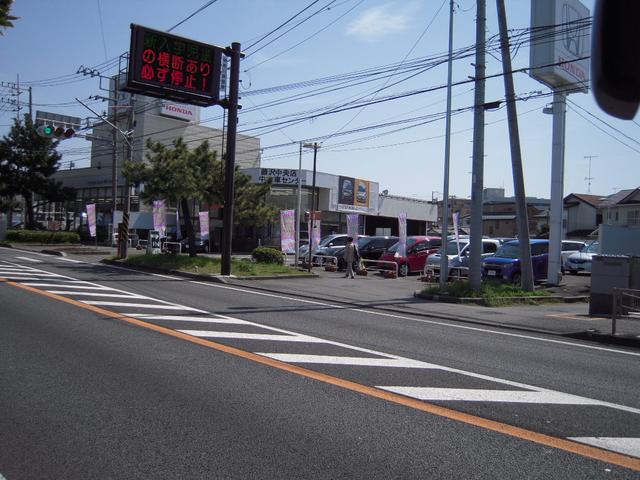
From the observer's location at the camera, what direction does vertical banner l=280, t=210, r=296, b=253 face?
facing the viewer

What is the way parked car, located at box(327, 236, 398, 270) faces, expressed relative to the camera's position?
facing the viewer and to the left of the viewer

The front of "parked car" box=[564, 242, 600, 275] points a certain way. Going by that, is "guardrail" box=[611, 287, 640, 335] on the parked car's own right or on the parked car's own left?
on the parked car's own left

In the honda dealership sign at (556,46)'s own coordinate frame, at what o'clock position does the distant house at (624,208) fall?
The distant house is roughly at 8 o'clock from the honda dealership sign.

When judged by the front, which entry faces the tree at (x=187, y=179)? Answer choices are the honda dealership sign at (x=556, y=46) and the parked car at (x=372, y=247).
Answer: the parked car

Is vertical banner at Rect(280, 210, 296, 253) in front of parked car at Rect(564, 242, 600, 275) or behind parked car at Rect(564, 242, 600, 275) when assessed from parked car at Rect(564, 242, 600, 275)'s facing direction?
in front

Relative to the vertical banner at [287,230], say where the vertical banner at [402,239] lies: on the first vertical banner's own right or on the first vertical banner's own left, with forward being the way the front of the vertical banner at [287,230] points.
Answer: on the first vertical banner's own left

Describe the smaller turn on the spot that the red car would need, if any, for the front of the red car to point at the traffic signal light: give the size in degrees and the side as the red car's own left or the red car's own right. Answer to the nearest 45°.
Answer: approximately 45° to the red car's own right

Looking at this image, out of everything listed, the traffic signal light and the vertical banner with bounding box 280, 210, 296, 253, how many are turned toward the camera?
2

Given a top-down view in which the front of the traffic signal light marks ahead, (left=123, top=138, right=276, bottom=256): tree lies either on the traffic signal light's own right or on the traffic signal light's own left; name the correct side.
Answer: on the traffic signal light's own left
